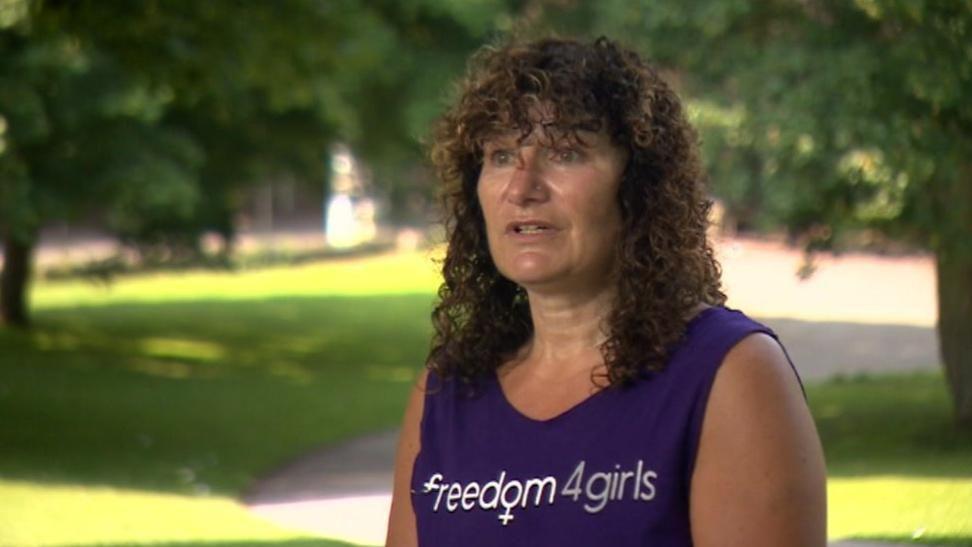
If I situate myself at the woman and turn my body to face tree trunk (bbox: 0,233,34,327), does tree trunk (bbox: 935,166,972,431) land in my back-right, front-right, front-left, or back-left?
front-right

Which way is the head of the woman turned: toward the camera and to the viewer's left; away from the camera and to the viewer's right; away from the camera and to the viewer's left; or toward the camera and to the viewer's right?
toward the camera and to the viewer's left

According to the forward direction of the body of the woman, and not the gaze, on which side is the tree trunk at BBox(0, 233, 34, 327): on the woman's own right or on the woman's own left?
on the woman's own right

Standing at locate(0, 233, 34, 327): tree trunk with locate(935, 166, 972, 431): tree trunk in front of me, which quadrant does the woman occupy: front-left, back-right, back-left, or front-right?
front-right

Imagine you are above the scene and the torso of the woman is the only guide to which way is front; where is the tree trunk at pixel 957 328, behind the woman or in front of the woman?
behind

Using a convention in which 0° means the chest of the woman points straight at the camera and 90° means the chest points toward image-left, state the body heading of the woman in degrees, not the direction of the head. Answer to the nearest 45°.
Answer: approximately 45°

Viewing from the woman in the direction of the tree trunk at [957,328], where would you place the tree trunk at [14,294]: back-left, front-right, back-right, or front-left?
front-left
